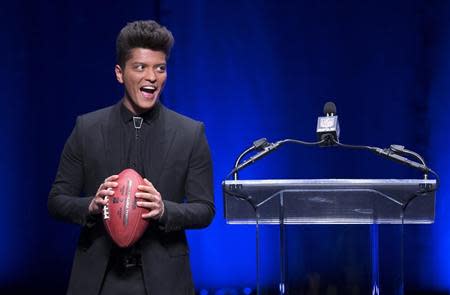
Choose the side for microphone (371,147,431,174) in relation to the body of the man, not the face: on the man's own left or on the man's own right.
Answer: on the man's own left

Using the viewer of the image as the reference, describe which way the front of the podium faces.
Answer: facing the viewer

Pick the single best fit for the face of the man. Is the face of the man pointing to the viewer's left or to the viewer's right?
to the viewer's right

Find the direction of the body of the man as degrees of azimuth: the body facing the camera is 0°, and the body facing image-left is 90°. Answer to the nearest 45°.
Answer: approximately 0°
